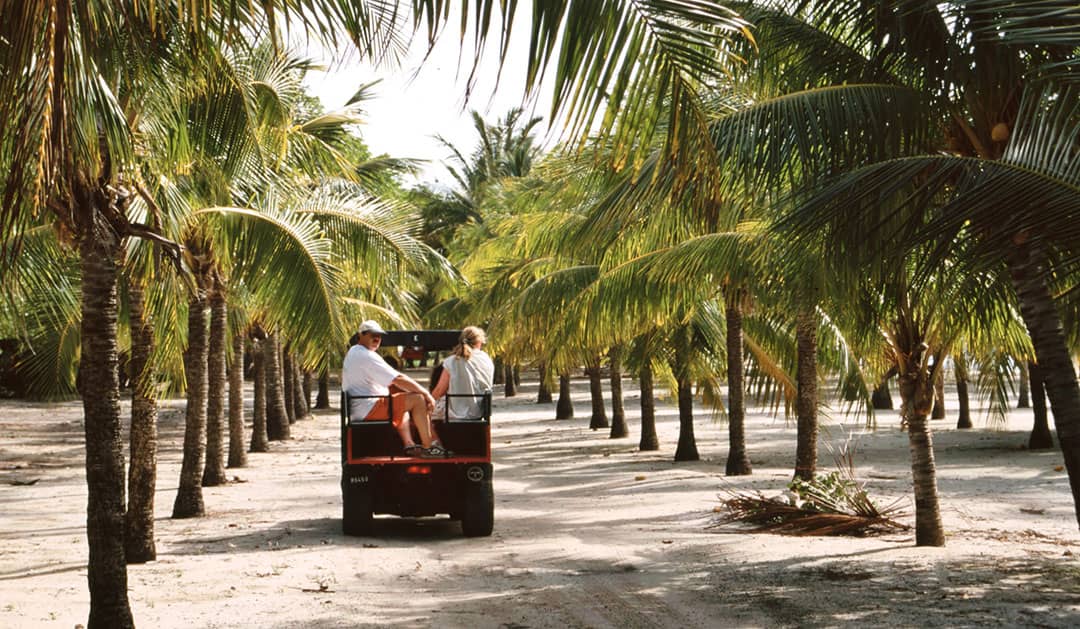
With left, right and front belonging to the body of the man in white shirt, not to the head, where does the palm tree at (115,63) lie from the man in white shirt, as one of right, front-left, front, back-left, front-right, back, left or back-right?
right

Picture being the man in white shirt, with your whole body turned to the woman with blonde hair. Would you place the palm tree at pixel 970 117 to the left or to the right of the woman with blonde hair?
right

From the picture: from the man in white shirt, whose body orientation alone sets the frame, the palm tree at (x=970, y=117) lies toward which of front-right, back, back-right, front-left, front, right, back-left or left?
front-right

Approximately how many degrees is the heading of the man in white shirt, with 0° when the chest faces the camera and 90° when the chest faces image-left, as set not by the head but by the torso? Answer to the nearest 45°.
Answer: approximately 270°

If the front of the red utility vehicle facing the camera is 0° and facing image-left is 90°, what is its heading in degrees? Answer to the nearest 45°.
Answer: approximately 180°

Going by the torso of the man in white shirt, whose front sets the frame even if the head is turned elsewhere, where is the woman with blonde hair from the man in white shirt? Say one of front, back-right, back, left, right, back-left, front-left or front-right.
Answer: front
